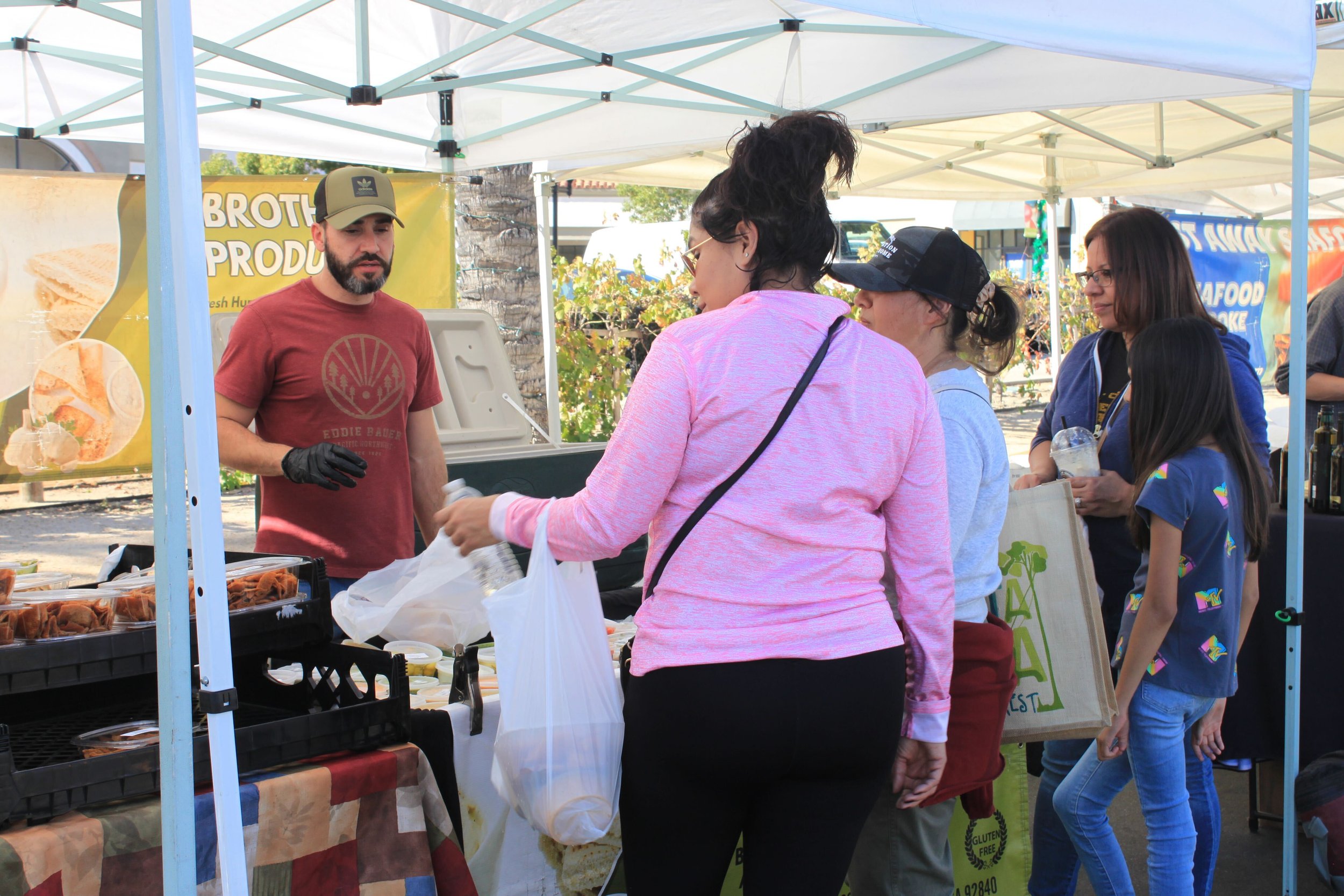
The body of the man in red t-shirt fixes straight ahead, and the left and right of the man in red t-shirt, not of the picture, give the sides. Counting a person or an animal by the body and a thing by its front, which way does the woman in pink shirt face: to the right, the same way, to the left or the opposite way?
the opposite way

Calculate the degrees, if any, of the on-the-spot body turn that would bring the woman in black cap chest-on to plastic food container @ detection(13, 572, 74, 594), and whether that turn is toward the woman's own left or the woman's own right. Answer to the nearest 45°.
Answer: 0° — they already face it

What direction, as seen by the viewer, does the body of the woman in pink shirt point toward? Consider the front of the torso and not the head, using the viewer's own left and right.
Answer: facing away from the viewer and to the left of the viewer

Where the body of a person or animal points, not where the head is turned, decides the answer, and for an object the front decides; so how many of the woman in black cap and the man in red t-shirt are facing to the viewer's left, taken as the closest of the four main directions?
1

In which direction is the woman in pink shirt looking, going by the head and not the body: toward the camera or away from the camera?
away from the camera

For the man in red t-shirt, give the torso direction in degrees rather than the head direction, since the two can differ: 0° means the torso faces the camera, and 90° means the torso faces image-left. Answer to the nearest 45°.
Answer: approximately 315°

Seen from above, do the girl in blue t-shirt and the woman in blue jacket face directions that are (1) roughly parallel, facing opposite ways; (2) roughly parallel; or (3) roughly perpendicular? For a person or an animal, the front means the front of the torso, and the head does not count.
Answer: roughly perpendicular

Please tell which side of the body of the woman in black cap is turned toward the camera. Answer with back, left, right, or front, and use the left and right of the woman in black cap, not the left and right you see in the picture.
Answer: left

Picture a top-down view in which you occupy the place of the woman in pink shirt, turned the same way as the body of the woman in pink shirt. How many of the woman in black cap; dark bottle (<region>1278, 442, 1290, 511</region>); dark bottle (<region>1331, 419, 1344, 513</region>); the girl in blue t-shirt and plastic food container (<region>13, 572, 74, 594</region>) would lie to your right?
4

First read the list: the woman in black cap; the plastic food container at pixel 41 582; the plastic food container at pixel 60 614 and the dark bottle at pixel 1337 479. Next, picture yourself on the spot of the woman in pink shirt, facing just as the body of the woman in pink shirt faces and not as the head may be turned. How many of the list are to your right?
2

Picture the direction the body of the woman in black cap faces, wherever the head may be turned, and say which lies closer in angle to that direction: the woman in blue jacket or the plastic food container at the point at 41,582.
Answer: the plastic food container

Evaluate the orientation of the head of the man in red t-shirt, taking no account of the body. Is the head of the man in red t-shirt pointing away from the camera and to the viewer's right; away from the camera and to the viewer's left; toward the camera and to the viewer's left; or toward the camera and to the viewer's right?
toward the camera and to the viewer's right

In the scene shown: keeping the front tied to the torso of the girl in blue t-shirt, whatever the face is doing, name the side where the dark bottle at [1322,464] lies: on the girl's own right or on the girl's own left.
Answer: on the girl's own right

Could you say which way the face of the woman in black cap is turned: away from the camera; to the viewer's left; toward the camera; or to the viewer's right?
to the viewer's left
